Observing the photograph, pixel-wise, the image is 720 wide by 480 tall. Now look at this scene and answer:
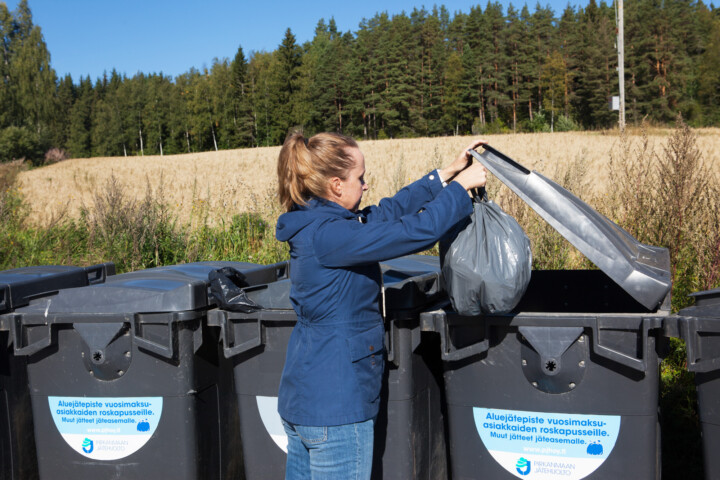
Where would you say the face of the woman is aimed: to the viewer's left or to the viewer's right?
to the viewer's right

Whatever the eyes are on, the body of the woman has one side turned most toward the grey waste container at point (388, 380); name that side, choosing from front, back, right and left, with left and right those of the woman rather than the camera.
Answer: left

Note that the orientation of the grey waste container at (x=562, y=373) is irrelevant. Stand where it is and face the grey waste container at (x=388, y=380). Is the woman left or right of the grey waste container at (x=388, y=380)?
left

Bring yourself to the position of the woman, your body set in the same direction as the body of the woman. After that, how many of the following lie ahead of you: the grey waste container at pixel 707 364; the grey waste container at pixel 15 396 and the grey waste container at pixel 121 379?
1

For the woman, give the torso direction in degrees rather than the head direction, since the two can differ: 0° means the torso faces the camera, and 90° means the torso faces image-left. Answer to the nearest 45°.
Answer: approximately 270°

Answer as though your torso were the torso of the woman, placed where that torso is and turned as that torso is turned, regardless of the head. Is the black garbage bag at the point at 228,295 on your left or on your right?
on your left

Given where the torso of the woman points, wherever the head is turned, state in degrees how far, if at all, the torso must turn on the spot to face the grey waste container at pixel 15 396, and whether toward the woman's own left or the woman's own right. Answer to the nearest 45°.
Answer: approximately 135° to the woman's own left

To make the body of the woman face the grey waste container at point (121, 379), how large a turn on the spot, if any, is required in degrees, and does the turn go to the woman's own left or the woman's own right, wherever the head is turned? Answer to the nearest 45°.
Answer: approximately 135° to the woman's own left

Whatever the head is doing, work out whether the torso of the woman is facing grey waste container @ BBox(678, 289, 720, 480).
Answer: yes

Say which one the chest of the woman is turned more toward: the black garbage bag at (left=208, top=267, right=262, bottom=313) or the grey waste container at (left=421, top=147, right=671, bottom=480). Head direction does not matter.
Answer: the grey waste container
